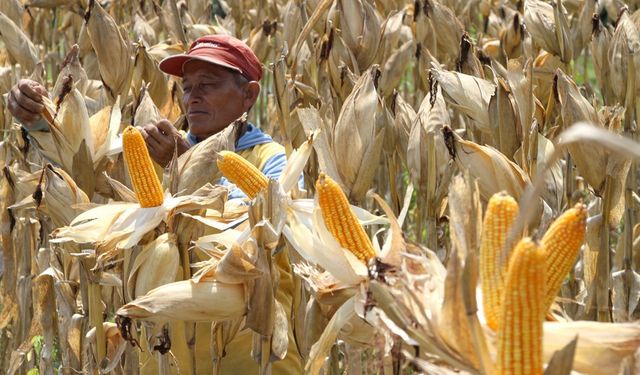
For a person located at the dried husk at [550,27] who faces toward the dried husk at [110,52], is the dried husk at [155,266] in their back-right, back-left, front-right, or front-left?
front-left

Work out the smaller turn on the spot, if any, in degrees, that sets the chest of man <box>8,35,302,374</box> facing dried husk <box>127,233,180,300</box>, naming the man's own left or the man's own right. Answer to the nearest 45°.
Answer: approximately 45° to the man's own left

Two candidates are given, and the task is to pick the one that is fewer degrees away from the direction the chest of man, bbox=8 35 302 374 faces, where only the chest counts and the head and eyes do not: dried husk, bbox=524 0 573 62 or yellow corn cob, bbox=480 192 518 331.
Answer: the yellow corn cob

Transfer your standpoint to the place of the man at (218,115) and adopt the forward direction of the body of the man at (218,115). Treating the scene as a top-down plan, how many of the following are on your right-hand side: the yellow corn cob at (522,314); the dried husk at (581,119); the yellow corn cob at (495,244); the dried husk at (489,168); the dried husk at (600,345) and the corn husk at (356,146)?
0

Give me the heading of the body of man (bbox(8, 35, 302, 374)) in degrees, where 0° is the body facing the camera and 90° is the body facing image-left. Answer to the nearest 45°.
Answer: approximately 45°

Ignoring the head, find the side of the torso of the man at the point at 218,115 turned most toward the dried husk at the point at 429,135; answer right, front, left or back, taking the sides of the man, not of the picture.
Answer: left

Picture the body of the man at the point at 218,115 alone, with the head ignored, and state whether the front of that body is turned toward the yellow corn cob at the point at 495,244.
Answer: no

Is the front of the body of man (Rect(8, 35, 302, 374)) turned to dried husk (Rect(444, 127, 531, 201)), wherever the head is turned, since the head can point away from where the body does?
no

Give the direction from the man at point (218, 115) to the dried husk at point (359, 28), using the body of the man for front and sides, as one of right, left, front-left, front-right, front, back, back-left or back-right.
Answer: back

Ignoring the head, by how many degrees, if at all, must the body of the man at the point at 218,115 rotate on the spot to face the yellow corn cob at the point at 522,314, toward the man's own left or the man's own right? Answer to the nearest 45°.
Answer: approximately 45° to the man's own left

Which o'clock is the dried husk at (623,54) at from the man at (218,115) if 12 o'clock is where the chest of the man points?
The dried husk is roughly at 8 o'clock from the man.

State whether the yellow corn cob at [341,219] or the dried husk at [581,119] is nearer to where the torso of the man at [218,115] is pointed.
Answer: the yellow corn cob

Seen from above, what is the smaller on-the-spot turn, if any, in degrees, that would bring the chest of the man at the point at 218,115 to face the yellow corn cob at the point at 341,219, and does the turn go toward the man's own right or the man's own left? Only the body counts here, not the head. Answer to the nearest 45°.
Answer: approximately 45° to the man's own left

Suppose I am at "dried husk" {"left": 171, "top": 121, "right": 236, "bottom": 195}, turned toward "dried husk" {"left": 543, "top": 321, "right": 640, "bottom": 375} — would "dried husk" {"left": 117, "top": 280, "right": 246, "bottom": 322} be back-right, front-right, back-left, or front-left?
front-right

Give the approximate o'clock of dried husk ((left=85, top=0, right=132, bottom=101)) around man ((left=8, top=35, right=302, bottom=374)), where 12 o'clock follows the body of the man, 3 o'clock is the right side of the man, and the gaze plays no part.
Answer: The dried husk is roughly at 3 o'clock from the man.

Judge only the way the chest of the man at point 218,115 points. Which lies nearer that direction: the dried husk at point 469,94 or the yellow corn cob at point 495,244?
the yellow corn cob
